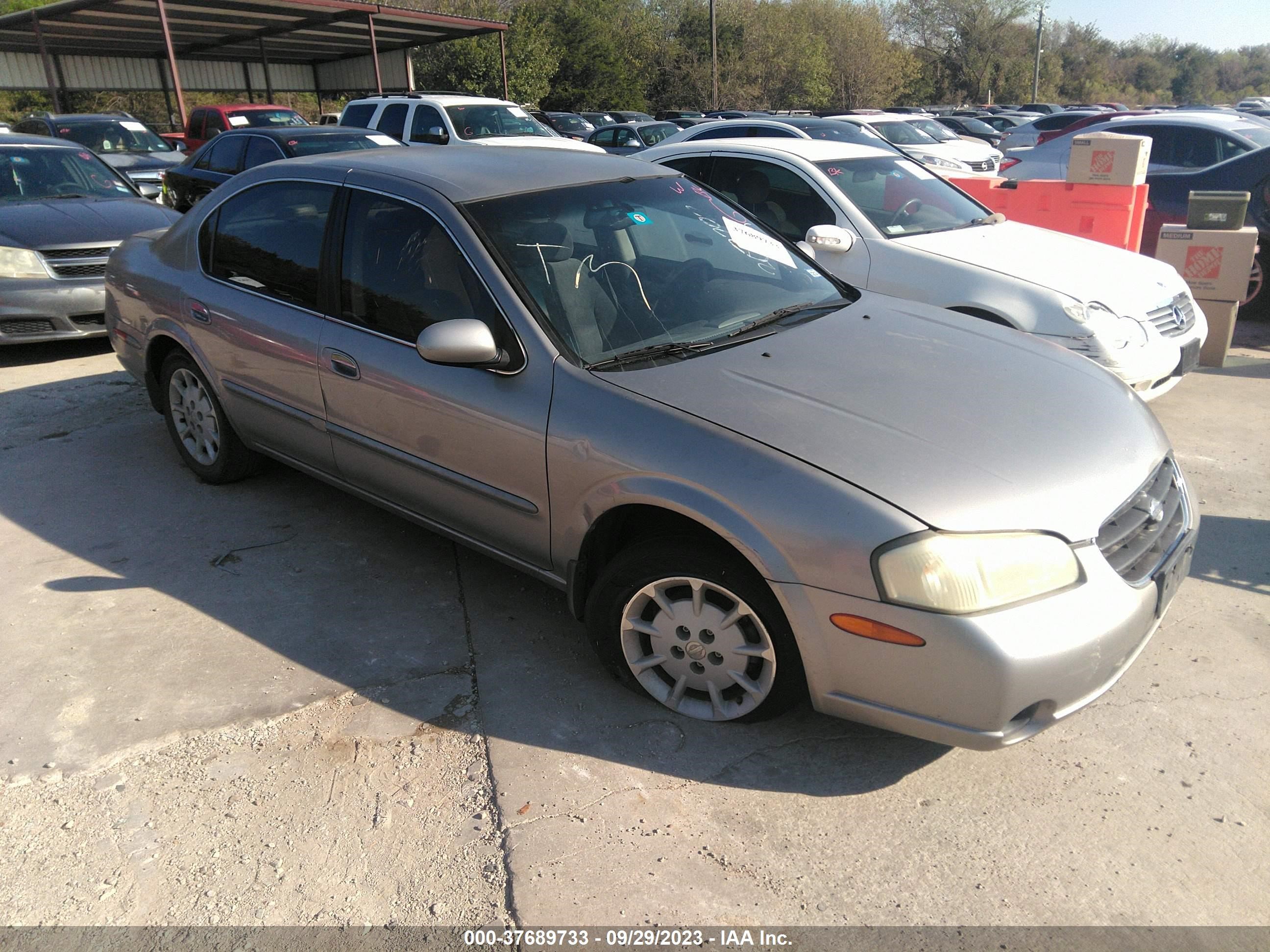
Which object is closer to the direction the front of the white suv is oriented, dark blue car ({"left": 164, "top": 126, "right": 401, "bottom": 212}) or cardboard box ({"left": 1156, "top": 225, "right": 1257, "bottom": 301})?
the cardboard box

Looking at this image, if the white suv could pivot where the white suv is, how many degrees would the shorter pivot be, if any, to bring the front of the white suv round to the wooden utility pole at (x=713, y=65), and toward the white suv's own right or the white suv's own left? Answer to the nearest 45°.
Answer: approximately 135° to the white suv's own left

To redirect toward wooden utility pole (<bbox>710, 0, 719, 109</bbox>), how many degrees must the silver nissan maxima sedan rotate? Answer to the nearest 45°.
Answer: approximately 135° to its left

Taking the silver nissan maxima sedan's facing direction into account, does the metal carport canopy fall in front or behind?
behind

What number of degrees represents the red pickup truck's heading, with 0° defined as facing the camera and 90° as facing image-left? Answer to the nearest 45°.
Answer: approximately 315°

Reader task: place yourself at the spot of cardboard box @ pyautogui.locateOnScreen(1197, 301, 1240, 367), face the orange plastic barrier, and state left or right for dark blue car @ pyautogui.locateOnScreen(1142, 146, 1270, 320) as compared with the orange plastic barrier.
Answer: right
